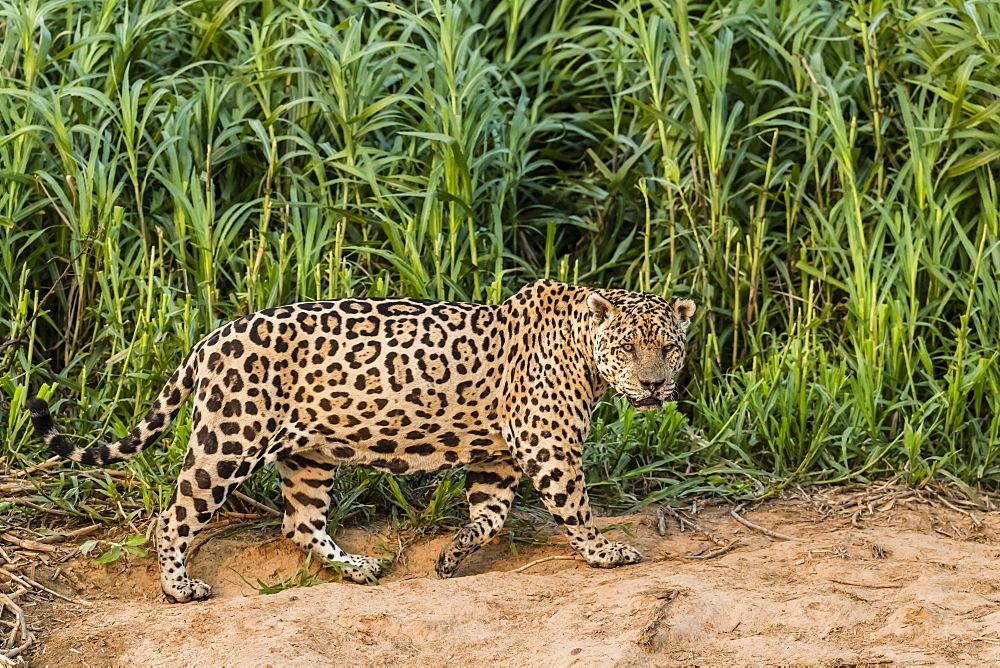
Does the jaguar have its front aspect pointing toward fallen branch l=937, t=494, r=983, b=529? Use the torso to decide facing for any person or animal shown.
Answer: yes

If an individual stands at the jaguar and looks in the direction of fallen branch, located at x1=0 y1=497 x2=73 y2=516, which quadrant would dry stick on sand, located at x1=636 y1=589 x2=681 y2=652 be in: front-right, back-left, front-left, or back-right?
back-left

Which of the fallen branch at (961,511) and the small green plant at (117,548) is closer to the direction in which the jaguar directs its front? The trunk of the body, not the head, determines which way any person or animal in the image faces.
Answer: the fallen branch

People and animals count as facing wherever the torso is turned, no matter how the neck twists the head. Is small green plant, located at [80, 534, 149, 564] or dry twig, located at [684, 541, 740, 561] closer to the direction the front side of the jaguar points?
the dry twig

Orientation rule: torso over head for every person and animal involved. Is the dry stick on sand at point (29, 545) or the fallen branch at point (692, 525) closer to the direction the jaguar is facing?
the fallen branch

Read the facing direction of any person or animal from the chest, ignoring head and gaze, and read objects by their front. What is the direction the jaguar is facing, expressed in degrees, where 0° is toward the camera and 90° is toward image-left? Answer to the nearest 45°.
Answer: approximately 270°

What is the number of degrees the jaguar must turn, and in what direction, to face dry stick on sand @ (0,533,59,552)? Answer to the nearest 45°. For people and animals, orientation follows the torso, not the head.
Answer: approximately 180°

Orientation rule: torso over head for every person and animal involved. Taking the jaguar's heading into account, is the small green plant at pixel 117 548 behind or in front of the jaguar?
behind

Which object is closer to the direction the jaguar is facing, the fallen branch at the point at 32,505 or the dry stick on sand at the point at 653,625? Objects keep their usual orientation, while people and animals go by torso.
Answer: the dry stick on sand

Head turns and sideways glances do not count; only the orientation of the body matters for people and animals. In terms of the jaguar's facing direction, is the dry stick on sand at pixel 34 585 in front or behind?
behind

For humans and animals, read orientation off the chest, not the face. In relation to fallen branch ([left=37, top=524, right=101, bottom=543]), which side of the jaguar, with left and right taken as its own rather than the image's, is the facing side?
back

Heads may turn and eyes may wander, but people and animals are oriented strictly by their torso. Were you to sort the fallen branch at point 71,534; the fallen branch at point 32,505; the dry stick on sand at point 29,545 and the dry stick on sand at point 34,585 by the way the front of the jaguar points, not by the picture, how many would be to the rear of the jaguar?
4
